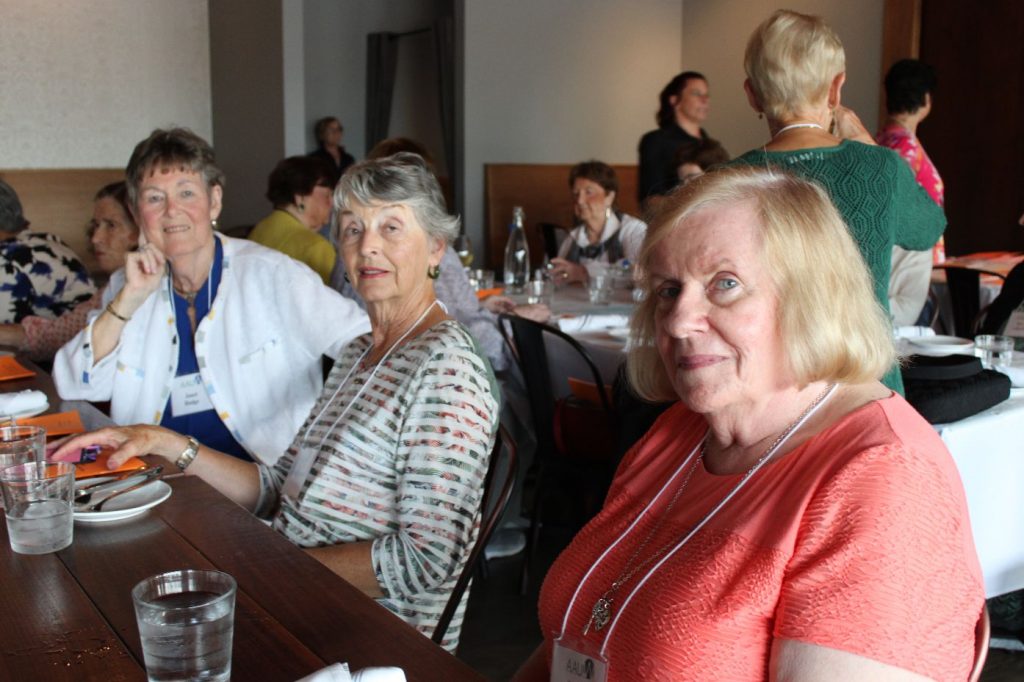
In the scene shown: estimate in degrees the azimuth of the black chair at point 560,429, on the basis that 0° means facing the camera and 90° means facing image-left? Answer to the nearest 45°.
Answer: approximately 225°

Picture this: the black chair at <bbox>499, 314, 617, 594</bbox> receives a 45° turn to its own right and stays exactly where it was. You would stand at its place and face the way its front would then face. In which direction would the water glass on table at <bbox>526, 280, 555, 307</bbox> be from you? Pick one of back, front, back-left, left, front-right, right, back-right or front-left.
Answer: left

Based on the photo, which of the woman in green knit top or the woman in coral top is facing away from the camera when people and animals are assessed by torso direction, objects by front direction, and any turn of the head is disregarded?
the woman in green knit top

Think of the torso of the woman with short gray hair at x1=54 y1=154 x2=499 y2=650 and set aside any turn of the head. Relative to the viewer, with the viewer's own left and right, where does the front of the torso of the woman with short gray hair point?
facing the viewer and to the left of the viewer

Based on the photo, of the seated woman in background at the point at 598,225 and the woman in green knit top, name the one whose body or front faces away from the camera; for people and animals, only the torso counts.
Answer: the woman in green knit top

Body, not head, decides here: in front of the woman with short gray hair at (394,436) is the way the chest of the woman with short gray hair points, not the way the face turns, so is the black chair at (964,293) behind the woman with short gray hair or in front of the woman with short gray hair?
behind

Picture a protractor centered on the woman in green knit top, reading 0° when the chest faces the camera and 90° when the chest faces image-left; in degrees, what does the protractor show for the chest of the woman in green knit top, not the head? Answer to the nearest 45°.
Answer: approximately 180°

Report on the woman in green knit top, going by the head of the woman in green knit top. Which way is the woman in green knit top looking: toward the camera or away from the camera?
away from the camera

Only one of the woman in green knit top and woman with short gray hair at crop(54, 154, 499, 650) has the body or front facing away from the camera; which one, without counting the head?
the woman in green knit top

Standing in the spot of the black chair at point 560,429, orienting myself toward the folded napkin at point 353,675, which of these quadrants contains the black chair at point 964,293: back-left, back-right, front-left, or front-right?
back-left

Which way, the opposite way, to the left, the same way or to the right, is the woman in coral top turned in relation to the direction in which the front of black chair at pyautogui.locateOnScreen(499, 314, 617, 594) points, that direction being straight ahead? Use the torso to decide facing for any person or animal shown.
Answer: the opposite way

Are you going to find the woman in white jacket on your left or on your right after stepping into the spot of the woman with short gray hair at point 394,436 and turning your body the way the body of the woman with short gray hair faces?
on your right
